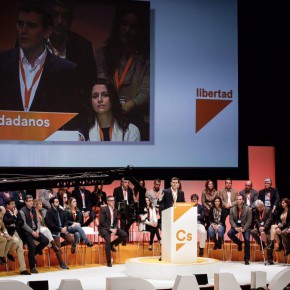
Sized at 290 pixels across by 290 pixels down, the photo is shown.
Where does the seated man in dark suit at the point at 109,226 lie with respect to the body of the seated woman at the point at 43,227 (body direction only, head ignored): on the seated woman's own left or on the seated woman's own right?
on the seated woman's own left

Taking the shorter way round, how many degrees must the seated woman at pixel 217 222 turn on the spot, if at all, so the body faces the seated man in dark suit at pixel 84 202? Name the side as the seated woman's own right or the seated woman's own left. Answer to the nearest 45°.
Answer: approximately 90° to the seated woman's own right

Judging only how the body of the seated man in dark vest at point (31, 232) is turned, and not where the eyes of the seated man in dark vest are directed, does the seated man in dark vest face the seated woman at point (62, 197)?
no

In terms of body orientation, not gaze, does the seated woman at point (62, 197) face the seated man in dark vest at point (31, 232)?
no

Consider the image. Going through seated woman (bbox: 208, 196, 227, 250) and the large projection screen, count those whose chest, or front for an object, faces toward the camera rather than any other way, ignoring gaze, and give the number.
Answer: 2

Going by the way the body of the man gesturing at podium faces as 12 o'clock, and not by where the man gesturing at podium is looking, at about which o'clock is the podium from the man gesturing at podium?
The podium is roughly at 12 o'clock from the man gesturing at podium.

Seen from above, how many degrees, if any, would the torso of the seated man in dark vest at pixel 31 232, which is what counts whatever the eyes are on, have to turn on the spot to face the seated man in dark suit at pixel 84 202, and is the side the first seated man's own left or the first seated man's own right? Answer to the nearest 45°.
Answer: approximately 90° to the first seated man's own left

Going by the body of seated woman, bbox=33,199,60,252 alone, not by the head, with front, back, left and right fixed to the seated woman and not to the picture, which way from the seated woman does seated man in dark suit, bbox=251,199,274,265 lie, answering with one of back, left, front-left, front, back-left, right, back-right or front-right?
front-left

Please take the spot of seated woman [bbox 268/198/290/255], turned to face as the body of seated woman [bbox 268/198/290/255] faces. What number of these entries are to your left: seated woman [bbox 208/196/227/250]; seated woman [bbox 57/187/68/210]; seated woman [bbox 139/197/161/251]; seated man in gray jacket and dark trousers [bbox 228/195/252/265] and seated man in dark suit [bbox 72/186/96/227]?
0

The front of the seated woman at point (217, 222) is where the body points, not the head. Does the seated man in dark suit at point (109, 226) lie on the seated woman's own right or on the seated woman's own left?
on the seated woman's own right

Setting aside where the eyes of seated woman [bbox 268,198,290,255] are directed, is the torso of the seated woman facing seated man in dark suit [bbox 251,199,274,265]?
no

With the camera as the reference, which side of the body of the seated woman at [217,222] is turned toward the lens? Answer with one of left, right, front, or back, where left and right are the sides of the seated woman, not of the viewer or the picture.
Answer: front

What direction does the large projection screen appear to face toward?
toward the camera

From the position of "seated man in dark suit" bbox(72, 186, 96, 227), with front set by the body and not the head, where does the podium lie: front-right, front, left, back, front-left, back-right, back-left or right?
front-left

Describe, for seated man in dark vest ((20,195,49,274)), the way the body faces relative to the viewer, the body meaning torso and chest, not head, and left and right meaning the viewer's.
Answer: facing the viewer and to the right of the viewer
